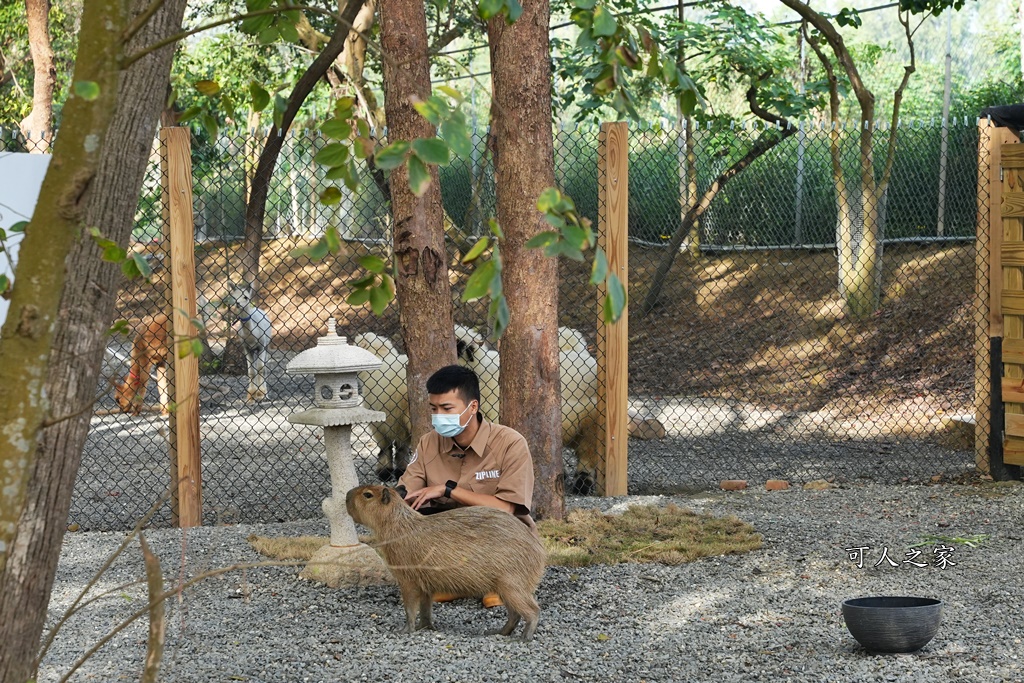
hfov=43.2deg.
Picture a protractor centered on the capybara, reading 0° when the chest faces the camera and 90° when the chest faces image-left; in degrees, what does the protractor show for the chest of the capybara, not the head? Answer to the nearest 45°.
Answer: approximately 90°

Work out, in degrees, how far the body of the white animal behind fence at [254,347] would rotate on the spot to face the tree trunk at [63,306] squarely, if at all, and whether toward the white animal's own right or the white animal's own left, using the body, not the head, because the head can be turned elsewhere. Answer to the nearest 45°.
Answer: approximately 45° to the white animal's own left

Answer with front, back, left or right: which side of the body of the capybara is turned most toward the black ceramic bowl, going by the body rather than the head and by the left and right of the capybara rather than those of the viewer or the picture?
back

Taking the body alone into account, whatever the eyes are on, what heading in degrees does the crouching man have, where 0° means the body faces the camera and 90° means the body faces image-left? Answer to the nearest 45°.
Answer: approximately 45°

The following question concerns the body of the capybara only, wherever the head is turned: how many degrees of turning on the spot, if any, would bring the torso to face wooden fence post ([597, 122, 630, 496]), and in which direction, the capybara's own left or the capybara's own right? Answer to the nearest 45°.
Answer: approximately 90° to the capybara's own right

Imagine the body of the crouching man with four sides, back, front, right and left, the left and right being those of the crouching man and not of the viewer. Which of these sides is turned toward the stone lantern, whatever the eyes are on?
right

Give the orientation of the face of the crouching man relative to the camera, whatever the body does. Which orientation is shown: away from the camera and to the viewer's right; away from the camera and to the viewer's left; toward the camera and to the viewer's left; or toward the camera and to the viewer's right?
toward the camera and to the viewer's left

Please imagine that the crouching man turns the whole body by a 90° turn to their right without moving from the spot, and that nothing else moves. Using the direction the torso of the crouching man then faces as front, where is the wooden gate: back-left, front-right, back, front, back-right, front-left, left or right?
right

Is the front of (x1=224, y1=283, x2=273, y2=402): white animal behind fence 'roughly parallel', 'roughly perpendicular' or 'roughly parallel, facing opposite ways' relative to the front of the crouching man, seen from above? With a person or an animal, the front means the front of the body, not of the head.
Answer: roughly parallel

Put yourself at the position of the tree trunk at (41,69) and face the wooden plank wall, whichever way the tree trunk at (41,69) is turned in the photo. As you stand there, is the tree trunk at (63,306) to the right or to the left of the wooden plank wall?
right

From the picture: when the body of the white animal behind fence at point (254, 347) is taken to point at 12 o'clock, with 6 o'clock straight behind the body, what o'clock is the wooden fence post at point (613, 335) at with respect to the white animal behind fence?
The wooden fence post is roughly at 10 o'clock from the white animal behind fence.

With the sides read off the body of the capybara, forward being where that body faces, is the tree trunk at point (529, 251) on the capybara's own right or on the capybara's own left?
on the capybara's own right

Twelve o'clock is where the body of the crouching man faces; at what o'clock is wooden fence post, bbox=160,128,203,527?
The wooden fence post is roughly at 3 o'clock from the crouching man.

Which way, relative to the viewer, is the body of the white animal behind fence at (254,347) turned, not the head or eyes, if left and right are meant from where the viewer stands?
facing the viewer and to the left of the viewer
